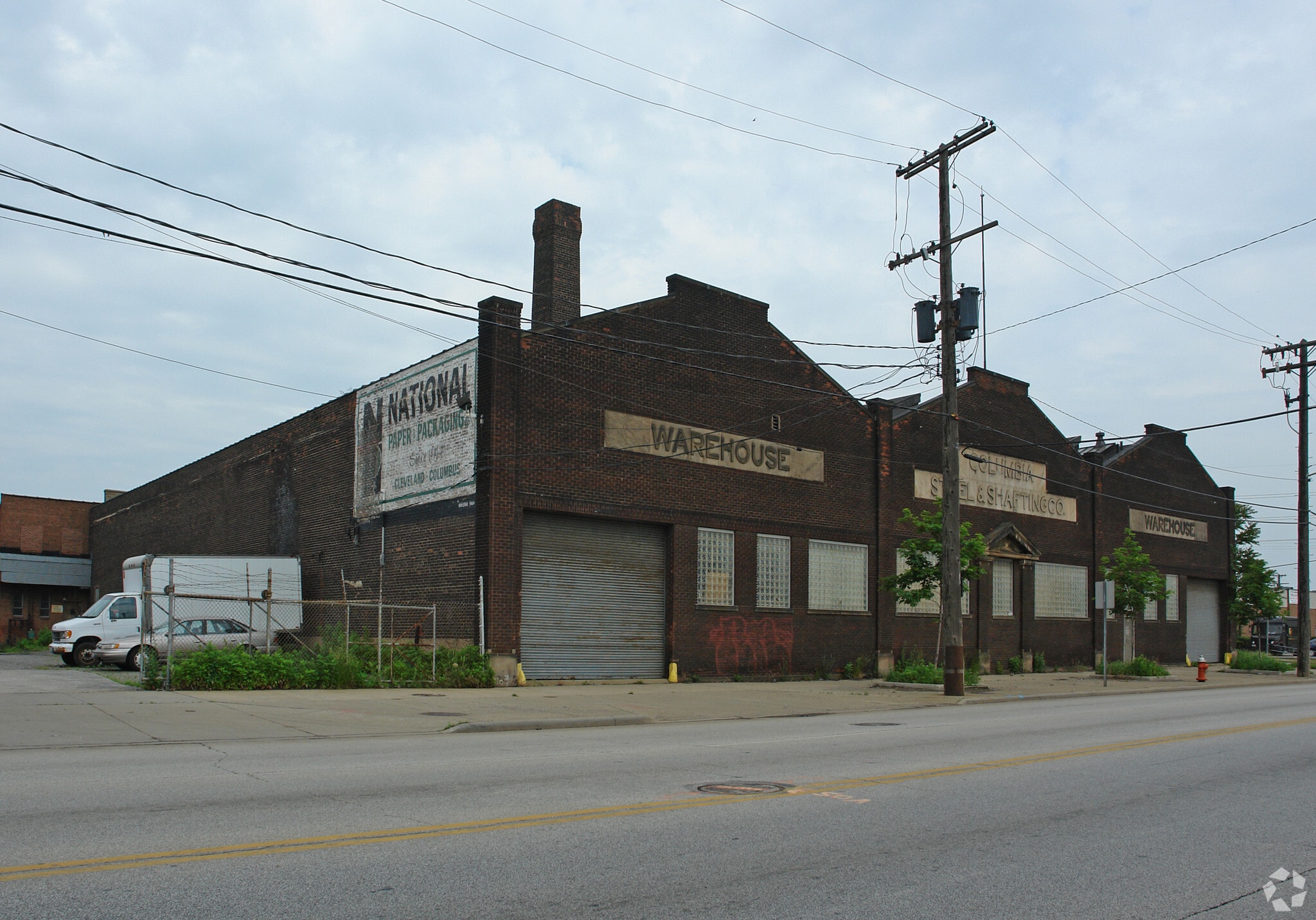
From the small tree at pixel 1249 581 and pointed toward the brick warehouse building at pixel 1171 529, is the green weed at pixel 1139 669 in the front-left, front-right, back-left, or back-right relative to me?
front-left

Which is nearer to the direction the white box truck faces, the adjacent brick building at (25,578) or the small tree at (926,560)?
the adjacent brick building

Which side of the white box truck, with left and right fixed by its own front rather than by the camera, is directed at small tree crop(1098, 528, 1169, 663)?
back

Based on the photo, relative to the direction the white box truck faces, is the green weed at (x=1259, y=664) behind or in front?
behind

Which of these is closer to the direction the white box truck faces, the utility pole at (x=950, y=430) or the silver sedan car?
the silver sedan car

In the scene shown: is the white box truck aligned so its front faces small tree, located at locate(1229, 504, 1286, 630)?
no

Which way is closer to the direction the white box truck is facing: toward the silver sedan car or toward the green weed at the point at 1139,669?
the silver sedan car

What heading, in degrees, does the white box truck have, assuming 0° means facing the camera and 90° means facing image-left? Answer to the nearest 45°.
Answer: approximately 90°

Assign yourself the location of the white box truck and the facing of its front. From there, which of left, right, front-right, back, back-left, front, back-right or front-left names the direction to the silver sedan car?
left

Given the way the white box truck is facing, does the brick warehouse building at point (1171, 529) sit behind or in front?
behind

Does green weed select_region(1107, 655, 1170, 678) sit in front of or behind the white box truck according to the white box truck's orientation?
behind

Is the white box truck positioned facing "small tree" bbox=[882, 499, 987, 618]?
no
